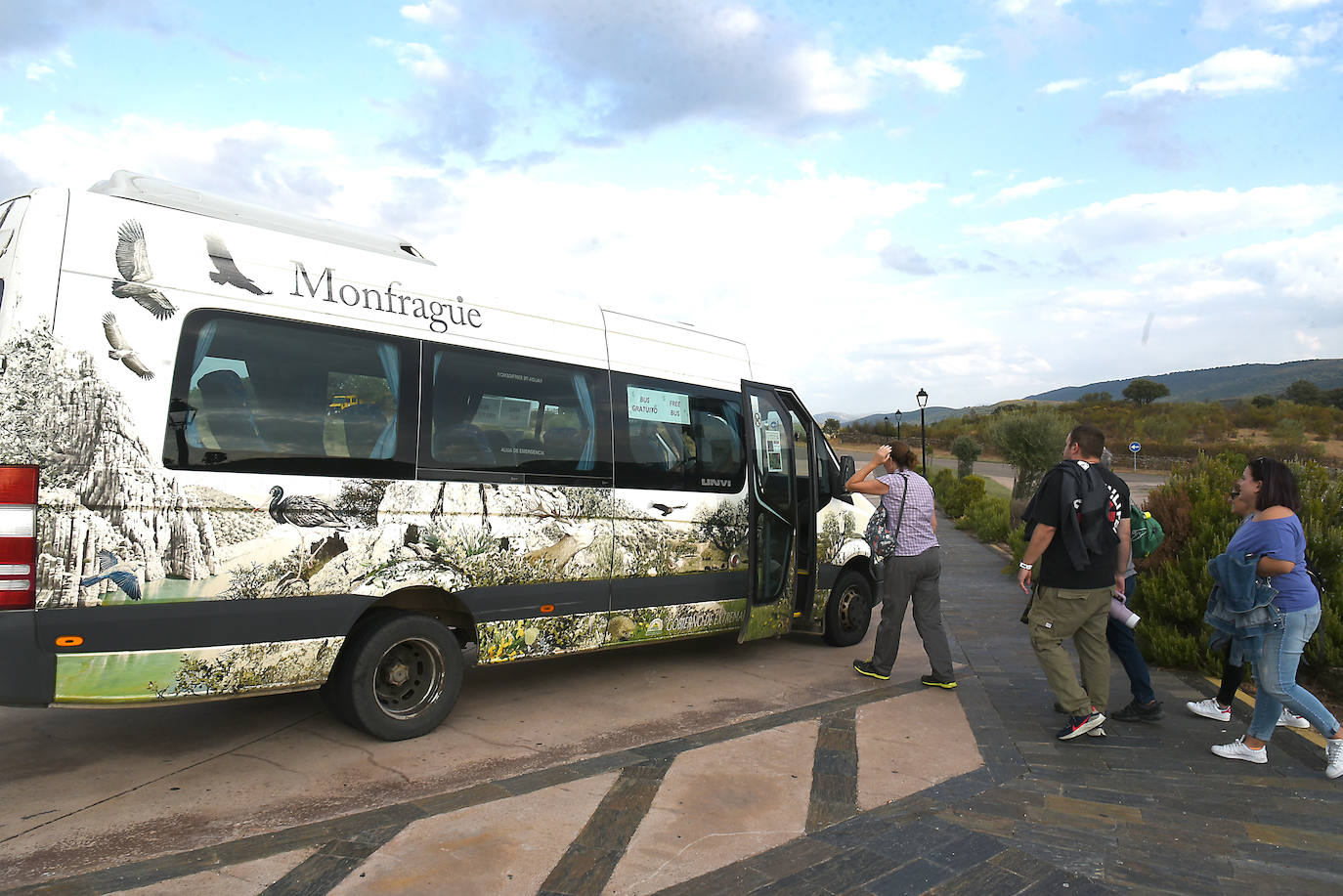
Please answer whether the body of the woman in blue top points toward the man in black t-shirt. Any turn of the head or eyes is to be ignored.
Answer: yes

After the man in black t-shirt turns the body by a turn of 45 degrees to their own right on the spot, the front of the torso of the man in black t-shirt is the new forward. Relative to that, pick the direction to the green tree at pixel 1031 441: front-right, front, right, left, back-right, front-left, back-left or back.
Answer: front

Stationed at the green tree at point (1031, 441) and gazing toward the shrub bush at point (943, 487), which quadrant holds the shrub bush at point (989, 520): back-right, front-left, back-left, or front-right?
front-left

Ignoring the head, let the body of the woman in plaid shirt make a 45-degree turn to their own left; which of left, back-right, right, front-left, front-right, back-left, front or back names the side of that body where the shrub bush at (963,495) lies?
right

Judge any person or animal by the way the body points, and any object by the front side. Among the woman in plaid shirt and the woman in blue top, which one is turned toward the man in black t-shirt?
the woman in blue top

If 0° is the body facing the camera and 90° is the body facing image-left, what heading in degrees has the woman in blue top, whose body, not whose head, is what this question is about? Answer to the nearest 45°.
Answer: approximately 90°

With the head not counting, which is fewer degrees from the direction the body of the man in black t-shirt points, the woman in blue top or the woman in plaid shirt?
the woman in plaid shirt

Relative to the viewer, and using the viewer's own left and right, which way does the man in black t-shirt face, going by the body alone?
facing away from the viewer and to the left of the viewer

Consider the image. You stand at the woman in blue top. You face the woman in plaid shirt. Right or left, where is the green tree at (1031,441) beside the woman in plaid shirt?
right

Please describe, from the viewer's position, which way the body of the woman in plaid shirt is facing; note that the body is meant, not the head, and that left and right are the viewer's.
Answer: facing away from the viewer and to the left of the viewer

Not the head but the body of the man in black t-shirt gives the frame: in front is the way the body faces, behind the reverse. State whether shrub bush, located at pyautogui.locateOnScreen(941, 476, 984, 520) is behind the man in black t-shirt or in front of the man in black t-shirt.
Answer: in front

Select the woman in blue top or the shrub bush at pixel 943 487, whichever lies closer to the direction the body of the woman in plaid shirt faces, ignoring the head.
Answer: the shrub bush

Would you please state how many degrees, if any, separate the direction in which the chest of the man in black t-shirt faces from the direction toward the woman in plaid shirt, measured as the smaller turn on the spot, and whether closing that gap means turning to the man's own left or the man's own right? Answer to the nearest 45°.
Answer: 0° — they already face them

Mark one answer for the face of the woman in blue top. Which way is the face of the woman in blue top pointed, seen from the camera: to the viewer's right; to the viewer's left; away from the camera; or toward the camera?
to the viewer's left

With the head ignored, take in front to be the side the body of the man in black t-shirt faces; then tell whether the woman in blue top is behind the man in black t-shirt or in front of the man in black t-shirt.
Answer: behind

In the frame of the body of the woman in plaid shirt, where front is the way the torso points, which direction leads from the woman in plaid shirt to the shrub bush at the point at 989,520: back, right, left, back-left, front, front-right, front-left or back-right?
front-right

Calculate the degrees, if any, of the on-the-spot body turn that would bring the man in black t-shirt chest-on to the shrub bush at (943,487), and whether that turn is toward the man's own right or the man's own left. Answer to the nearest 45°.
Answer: approximately 45° to the man's own right

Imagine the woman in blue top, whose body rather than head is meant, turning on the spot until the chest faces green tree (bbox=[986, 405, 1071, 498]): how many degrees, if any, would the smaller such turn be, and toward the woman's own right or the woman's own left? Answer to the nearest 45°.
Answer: approximately 90° to the woman's own right
